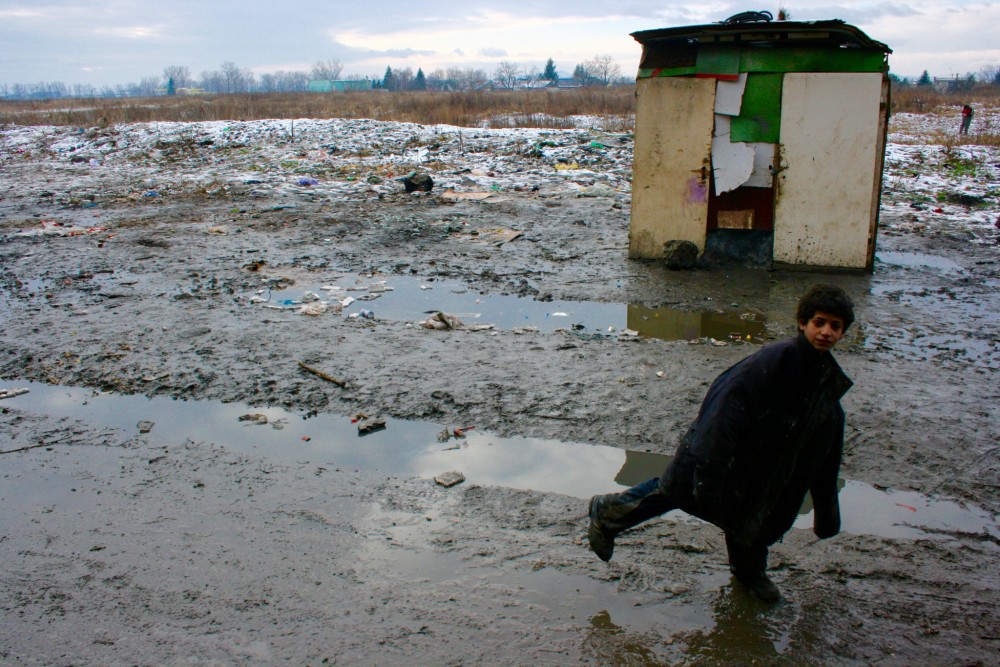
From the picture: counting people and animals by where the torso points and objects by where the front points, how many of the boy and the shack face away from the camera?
0

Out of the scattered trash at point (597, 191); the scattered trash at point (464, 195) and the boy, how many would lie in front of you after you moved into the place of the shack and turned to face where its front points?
1

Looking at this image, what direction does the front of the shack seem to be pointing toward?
toward the camera

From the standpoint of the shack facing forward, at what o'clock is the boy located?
The boy is roughly at 12 o'clock from the shack.

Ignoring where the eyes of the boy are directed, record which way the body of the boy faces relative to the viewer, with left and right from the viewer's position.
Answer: facing the viewer and to the right of the viewer

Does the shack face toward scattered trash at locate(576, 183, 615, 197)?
no

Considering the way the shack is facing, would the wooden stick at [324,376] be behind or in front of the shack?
in front

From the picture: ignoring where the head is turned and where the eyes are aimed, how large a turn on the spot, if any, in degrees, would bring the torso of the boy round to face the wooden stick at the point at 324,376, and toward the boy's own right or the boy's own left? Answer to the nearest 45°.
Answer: approximately 180°

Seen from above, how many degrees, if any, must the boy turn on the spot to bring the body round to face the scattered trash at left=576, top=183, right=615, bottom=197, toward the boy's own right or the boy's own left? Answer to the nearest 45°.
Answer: approximately 135° to the boy's own left

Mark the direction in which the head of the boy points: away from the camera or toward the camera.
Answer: toward the camera
